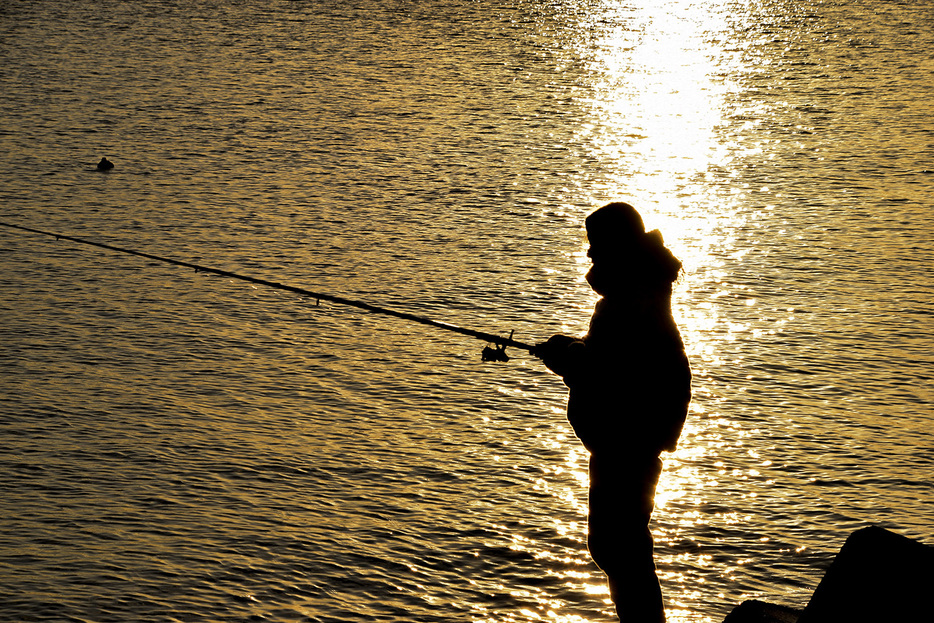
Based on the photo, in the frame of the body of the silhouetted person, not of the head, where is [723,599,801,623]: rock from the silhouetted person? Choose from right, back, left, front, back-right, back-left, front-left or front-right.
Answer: back-right

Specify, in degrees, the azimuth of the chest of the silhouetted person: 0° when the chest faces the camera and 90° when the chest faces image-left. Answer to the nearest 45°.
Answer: approximately 90°

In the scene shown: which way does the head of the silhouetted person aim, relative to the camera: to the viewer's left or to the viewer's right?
to the viewer's left

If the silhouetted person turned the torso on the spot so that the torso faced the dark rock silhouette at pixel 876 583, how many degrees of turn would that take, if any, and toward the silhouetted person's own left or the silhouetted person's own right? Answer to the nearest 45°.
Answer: approximately 180°
